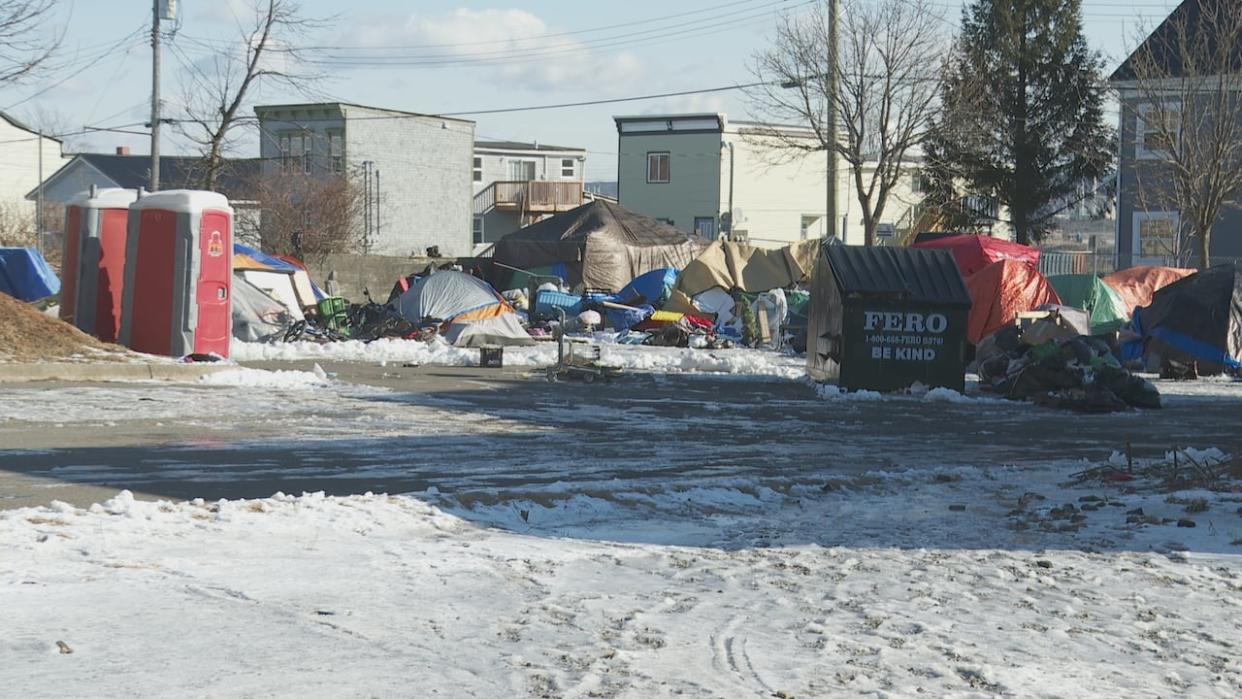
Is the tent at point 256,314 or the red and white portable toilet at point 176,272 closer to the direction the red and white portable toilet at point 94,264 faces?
the red and white portable toilet

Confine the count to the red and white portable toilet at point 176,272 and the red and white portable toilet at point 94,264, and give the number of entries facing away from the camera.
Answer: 0

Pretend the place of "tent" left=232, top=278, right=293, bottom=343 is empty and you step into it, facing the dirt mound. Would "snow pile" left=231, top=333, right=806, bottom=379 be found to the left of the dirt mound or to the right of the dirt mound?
left

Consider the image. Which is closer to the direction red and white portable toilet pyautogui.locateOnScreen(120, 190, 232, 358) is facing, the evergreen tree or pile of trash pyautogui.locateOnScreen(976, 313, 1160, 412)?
the pile of trash

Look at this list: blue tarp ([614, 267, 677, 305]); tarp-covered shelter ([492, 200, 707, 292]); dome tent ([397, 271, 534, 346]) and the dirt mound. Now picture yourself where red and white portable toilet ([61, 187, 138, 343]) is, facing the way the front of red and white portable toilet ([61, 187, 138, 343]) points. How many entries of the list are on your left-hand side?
3

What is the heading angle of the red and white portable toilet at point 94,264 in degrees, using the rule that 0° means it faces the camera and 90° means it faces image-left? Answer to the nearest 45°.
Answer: approximately 315°

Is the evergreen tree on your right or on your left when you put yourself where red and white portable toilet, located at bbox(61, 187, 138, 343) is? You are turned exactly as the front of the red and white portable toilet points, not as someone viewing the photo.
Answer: on your left

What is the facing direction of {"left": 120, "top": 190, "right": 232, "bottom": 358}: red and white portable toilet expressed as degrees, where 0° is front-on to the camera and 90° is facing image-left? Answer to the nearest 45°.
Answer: approximately 315°
